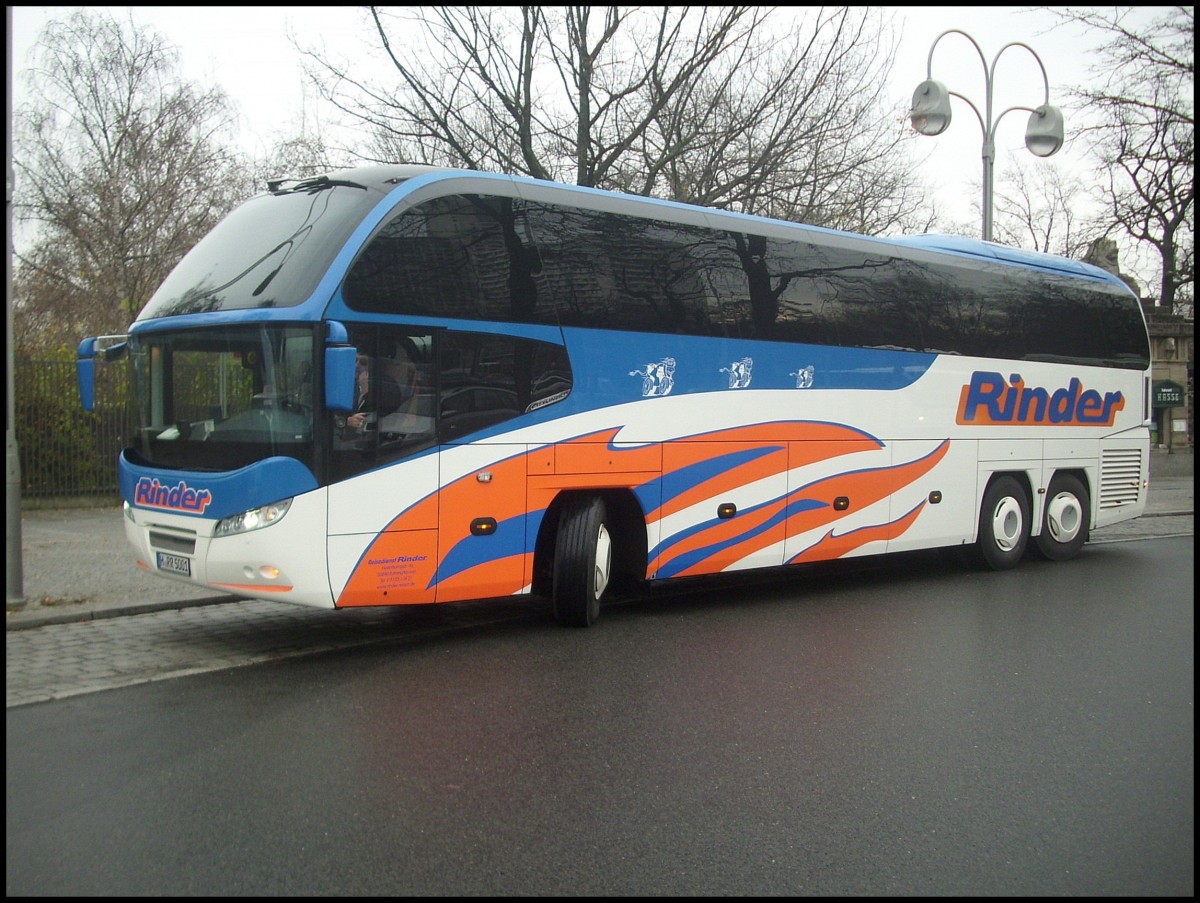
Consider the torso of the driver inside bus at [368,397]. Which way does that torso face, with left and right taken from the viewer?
facing the viewer and to the left of the viewer

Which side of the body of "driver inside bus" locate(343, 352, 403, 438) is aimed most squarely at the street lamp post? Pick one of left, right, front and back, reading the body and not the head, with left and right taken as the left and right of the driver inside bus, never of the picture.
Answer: back
